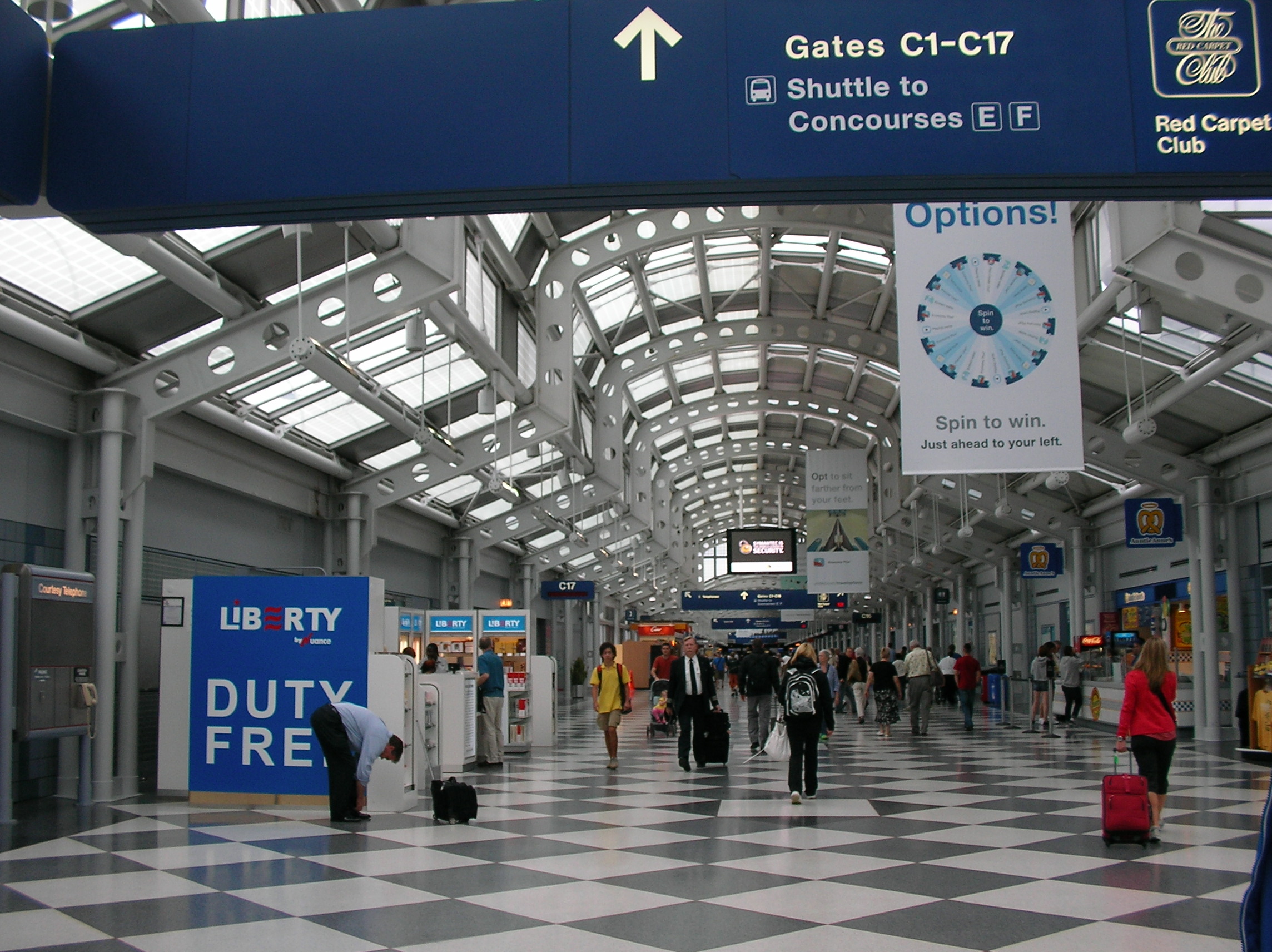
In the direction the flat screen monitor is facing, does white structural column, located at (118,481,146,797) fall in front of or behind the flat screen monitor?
in front

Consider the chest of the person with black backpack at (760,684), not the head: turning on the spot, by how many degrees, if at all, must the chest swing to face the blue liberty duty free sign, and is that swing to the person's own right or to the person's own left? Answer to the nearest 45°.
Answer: approximately 135° to the person's own left

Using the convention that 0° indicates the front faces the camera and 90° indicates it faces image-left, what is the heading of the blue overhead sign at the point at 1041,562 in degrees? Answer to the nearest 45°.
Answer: approximately 0°

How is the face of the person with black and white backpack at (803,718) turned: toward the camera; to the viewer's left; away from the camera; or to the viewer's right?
away from the camera

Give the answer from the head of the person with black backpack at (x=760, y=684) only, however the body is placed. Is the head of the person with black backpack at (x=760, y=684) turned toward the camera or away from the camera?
away from the camera

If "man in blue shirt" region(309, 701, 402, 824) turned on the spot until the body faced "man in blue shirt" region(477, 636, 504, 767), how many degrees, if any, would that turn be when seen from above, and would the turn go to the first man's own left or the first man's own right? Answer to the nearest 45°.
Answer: approximately 90° to the first man's own left

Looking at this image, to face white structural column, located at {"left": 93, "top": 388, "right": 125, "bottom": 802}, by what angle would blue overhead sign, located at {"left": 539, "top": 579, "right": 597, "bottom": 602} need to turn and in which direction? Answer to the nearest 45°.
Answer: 0° — it already faces it

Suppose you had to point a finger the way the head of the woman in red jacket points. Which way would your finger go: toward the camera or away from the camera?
away from the camera

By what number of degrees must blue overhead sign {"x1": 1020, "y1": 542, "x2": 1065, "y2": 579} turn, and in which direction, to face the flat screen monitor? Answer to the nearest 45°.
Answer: approximately 135° to its right

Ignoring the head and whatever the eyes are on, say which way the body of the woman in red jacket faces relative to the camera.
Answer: away from the camera

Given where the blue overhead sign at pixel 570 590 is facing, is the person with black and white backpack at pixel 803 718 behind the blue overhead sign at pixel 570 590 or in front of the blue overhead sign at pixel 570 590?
in front

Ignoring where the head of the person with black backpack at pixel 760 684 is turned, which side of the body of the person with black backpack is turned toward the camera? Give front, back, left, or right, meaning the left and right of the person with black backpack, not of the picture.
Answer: back
